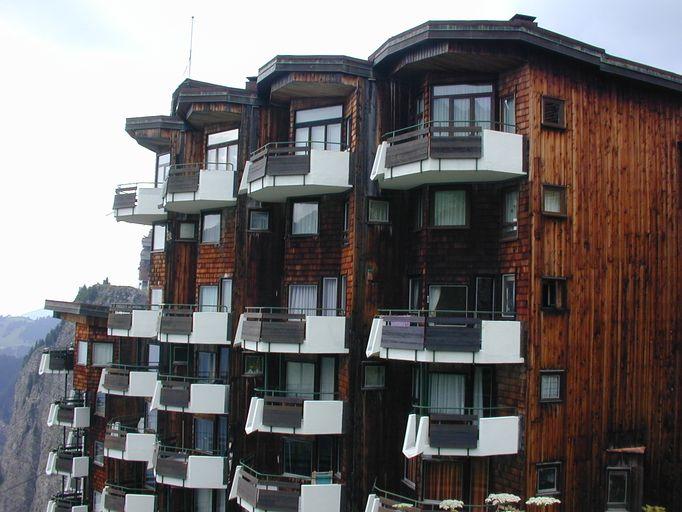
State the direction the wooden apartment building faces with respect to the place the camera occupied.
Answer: facing the viewer and to the left of the viewer
